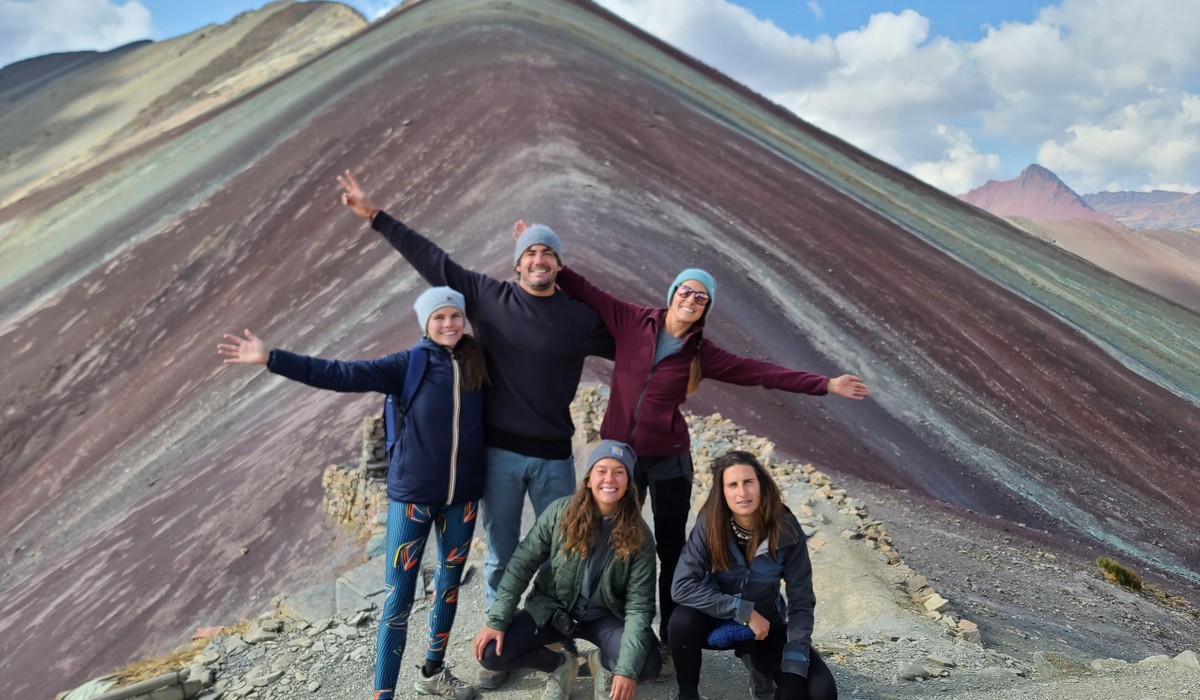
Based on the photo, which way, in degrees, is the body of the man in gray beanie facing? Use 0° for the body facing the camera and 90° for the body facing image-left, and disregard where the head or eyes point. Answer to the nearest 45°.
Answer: approximately 0°

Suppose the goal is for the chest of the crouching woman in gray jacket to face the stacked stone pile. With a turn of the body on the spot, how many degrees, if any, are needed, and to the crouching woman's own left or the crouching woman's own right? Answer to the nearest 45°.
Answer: approximately 135° to the crouching woman's own right

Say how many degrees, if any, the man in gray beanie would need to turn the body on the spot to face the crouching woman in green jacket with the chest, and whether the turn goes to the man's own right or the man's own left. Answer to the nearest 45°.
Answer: approximately 45° to the man's own left

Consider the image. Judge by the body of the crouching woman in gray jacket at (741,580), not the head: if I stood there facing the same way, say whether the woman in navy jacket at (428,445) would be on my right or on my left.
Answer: on my right
